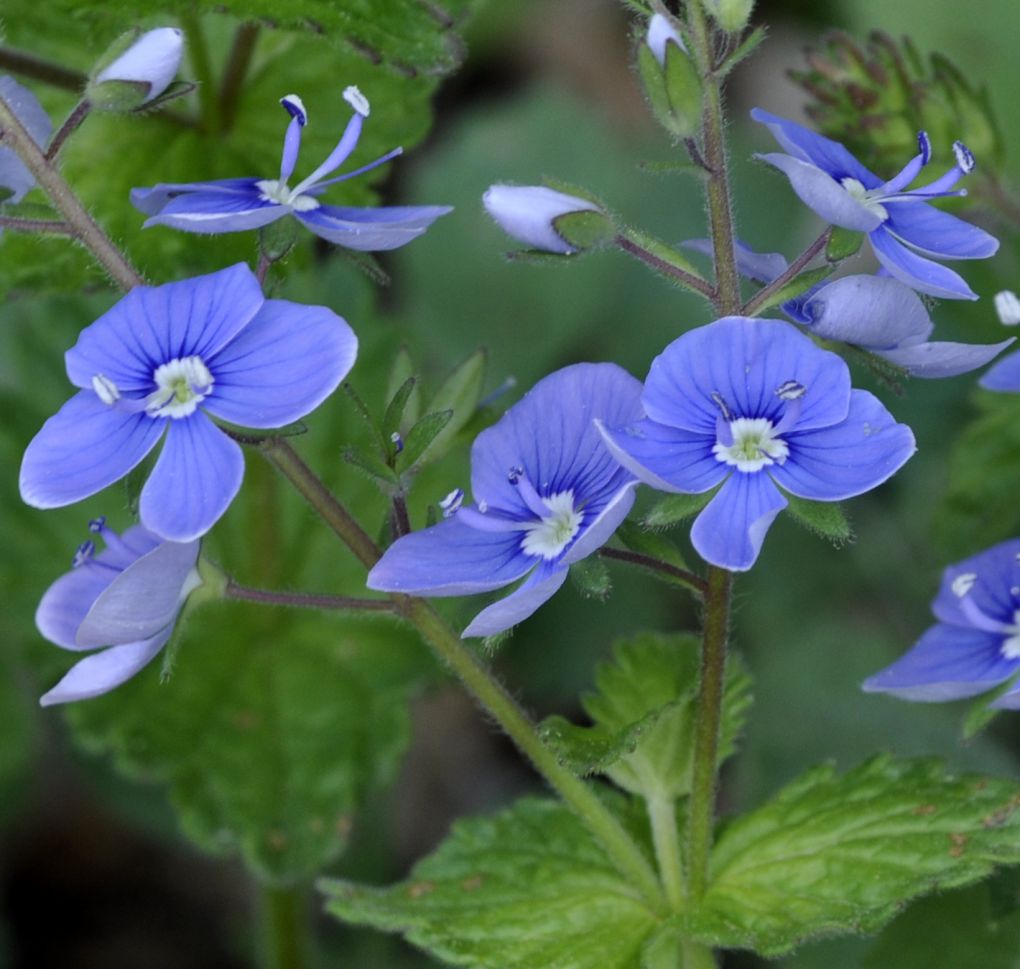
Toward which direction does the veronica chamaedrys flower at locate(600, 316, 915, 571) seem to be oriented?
toward the camera

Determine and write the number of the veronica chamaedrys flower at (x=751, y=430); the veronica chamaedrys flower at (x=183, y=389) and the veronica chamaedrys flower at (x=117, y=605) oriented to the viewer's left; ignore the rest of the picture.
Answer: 1

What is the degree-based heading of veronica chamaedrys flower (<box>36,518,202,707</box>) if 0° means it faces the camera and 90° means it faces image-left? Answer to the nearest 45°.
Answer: approximately 90°

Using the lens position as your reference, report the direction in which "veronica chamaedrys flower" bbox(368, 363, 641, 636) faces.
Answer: facing the viewer and to the left of the viewer

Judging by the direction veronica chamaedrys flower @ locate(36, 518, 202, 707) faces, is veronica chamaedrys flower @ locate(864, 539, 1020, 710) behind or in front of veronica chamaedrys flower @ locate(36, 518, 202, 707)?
behind

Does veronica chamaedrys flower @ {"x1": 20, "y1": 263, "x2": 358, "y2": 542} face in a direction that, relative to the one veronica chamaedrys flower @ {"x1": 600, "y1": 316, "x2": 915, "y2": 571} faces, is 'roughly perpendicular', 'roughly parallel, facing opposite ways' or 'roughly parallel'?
roughly parallel

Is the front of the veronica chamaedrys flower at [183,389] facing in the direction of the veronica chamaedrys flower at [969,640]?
no

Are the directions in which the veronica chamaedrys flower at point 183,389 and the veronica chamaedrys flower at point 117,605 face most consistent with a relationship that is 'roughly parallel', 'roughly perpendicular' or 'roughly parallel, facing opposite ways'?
roughly perpendicular

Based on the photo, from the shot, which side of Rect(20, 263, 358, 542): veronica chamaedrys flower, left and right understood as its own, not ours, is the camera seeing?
front

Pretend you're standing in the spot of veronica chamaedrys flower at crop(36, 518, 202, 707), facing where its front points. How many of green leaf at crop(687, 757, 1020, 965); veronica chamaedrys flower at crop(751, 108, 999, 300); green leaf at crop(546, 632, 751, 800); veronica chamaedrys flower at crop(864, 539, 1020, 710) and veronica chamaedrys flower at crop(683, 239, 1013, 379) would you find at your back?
5
